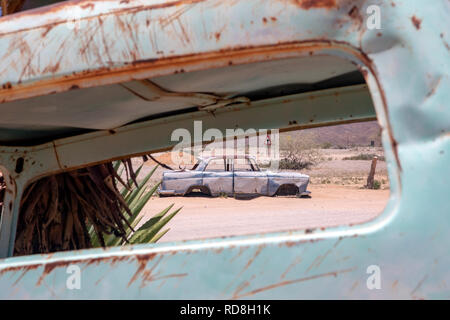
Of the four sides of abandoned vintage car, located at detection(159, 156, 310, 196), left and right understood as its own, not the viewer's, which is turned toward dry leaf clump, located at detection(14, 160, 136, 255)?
right

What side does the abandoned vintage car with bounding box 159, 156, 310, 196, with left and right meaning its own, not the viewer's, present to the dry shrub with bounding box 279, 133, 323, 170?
left

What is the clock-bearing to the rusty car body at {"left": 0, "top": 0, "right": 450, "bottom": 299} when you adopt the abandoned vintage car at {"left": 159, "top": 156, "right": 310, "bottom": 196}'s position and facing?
The rusty car body is roughly at 3 o'clock from the abandoned vintage car.
